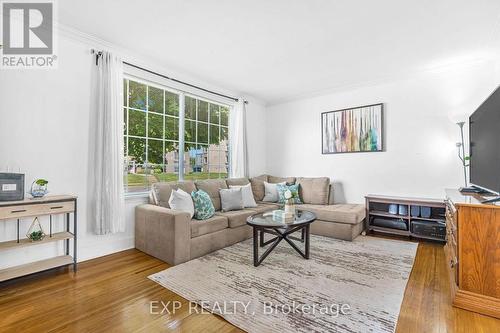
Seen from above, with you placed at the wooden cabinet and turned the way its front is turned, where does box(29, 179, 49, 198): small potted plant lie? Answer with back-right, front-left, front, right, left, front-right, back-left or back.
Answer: front-left

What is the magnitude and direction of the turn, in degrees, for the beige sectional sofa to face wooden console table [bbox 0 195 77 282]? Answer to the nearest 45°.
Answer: approximately 90° to its right

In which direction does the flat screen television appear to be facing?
to the viewer's left

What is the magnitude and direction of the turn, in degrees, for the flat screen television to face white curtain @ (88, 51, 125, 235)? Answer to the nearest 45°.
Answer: approximately 45° to its left

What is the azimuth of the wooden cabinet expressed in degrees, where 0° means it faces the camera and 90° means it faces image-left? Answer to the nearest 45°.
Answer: approximately 90°

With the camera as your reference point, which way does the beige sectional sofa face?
facing the viewer and to the right of the viewer

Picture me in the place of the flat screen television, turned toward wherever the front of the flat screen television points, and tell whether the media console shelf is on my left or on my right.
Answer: on my right

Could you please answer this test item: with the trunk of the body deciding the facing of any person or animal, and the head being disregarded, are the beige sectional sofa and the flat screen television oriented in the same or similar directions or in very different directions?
very different directions

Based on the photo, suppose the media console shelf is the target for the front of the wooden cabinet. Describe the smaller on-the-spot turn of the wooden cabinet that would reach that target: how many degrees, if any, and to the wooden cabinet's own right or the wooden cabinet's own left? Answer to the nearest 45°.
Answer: approximately 45° to the wooden cabinet's own right

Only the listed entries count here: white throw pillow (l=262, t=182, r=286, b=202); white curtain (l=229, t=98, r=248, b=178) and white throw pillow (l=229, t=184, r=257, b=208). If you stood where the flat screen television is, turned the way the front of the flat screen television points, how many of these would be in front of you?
3

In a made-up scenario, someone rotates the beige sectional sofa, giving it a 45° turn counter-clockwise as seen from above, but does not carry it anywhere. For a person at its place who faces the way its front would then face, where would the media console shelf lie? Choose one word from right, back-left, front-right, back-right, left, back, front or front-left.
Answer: front

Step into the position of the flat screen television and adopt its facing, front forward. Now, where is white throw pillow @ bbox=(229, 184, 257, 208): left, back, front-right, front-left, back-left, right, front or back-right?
front
